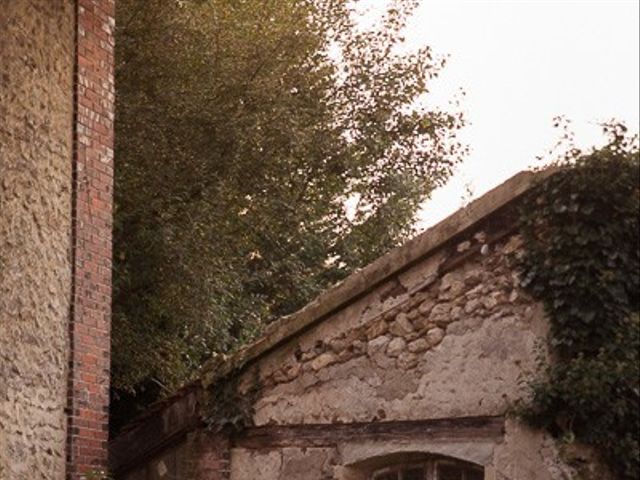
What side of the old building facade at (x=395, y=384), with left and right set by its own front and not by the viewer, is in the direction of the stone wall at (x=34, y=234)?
right

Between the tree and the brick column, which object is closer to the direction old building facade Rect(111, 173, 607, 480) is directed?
the brick column

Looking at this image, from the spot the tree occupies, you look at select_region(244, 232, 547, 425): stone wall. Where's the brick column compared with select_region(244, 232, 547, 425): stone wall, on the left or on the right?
right

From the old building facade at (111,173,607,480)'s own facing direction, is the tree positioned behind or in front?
behind

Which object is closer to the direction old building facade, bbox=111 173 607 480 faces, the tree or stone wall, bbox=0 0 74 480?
the stone wall

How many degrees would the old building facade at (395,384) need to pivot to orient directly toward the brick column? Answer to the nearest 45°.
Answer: approximately 90° to its right

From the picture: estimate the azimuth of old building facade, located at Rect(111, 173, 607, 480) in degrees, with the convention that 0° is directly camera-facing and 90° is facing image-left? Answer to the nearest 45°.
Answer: approximately 0°
